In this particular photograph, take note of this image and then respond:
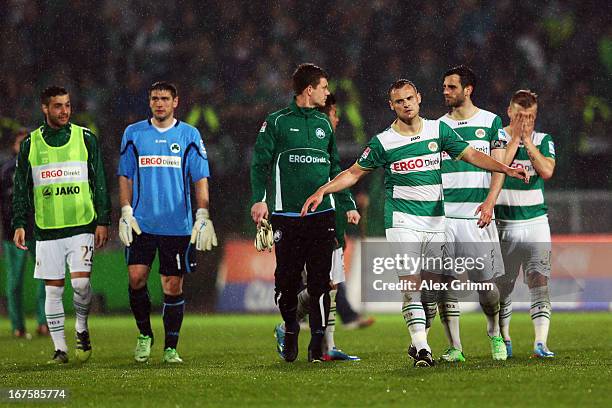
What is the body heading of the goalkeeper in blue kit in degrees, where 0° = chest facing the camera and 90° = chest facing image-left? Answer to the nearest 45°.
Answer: approximately 0°
